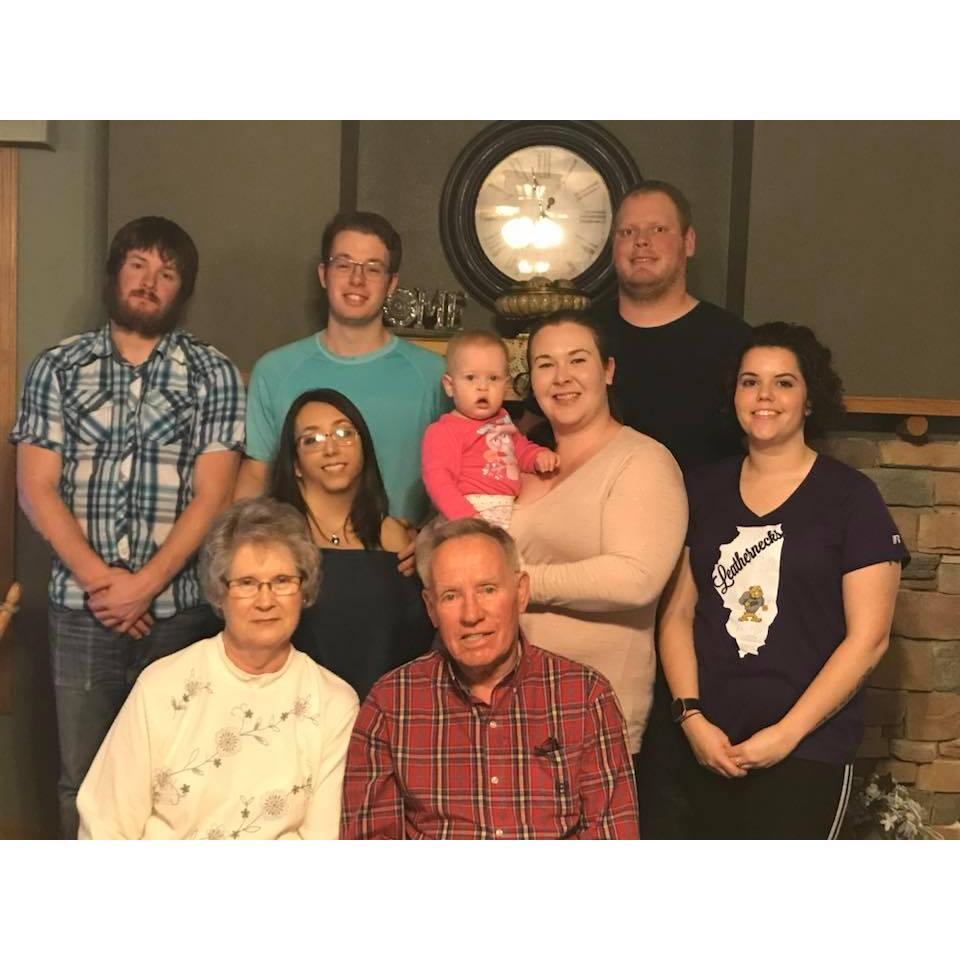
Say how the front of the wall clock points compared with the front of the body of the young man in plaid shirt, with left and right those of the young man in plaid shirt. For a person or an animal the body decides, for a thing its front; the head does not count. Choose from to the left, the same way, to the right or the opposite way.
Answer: the same way

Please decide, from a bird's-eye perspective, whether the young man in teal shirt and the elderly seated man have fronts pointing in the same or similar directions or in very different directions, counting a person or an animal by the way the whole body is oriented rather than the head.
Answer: same or similar directions

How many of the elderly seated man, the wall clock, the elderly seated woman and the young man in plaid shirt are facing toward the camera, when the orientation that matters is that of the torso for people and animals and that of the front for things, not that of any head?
4

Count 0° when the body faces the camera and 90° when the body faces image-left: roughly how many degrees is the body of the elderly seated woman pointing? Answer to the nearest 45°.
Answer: approximately 0°

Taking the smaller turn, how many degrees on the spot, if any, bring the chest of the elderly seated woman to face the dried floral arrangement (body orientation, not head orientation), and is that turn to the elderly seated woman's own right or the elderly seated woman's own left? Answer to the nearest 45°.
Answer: approximately 90° to the elderly seated woman's own left

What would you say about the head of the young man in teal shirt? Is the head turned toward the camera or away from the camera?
toward the camera

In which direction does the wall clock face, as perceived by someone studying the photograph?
facing the viewer

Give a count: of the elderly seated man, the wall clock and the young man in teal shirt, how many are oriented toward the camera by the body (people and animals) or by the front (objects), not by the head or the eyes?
3

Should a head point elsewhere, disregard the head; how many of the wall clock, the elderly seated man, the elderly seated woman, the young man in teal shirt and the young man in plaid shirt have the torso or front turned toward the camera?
5

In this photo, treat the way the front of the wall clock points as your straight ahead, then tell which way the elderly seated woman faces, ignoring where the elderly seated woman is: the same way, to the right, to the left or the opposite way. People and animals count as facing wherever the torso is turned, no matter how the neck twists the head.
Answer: the same way

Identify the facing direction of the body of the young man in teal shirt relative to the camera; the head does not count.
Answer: toward the camera

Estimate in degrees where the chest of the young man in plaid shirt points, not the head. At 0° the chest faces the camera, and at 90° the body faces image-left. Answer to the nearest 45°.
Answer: approximately 0°

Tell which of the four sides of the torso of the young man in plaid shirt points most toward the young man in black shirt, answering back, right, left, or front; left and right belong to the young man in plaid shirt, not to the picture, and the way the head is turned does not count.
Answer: left

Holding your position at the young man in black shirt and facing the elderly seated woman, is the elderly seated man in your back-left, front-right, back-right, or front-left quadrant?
front-left

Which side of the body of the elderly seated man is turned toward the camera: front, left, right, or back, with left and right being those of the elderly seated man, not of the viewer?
front

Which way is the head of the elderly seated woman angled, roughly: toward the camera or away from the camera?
toward the camera

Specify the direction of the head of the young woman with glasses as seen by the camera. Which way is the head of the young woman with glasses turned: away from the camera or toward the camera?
toward the camera
